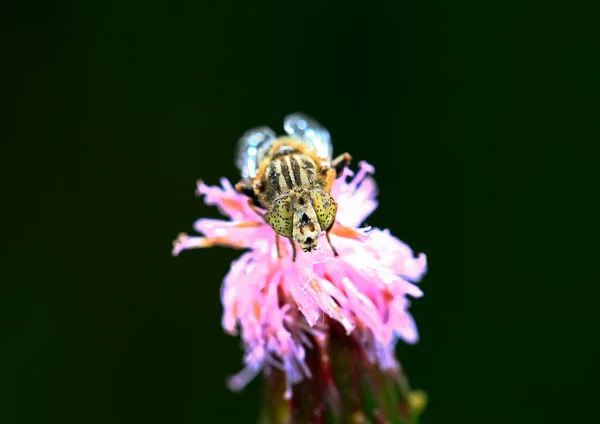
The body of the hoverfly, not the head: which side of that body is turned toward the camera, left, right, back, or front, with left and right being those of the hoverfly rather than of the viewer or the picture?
front
